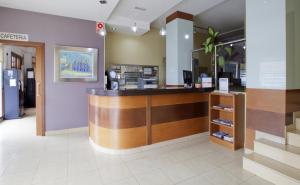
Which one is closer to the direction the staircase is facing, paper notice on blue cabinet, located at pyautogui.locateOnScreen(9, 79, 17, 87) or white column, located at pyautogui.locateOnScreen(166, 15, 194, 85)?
the paper notice on blue cabinet

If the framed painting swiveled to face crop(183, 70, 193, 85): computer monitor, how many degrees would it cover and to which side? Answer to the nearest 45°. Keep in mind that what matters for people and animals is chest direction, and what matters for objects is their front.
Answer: approximately 45° to its left

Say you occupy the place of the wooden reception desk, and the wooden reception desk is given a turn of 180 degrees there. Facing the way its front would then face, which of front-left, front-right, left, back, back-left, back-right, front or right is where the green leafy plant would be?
right

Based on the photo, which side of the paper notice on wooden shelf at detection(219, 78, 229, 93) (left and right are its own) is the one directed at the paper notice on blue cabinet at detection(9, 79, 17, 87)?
right

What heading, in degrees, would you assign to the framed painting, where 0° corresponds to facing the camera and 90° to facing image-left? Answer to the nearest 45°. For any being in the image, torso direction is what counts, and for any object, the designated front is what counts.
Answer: approximately 0°
